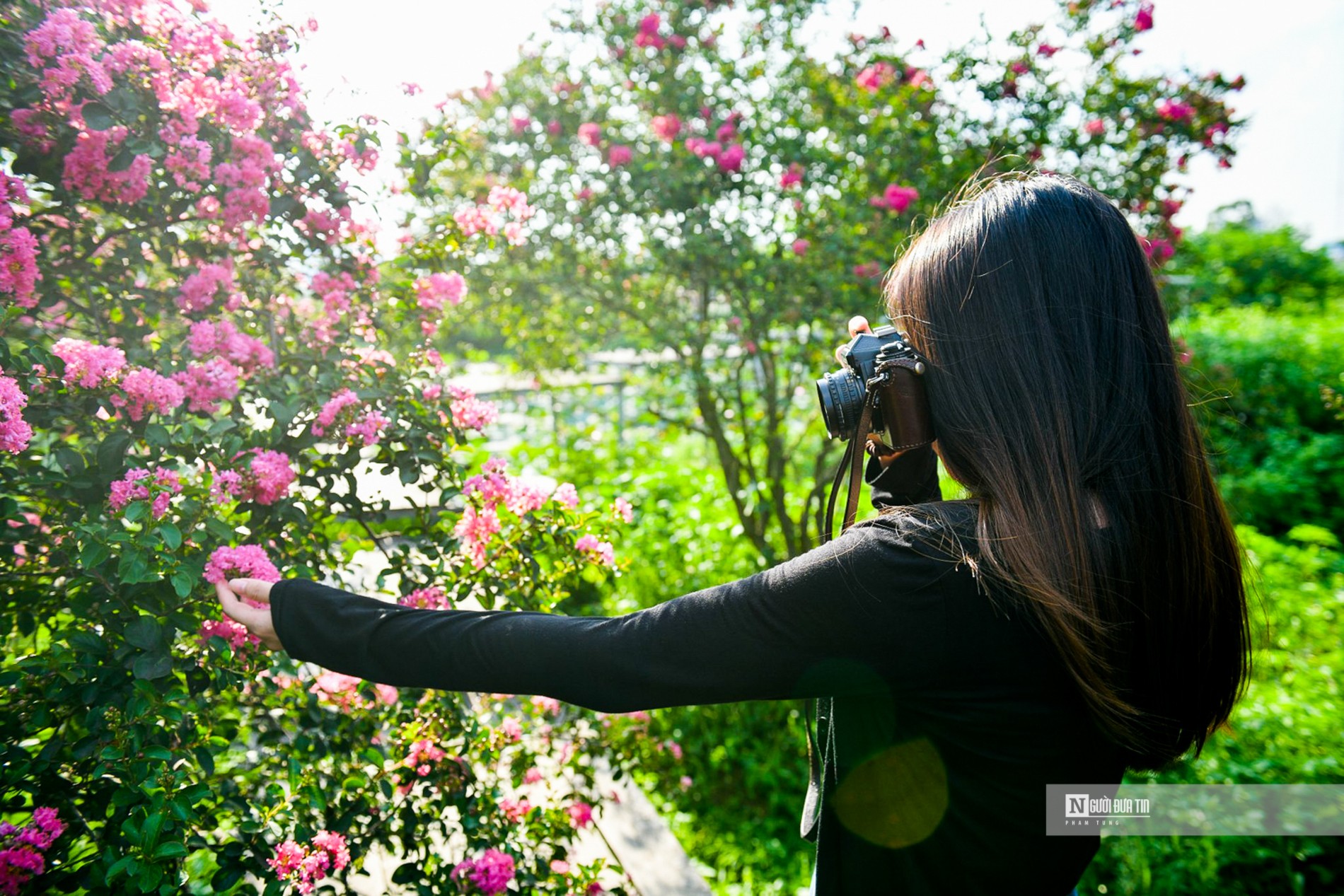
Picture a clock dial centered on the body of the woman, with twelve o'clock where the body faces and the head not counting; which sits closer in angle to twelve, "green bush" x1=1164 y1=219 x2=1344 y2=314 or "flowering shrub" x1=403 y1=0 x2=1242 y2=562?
the flowering shrub

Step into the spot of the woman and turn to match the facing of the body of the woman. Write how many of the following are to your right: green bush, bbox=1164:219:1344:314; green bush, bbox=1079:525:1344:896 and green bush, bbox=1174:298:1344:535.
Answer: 3

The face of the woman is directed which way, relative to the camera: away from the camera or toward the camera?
away from the camera

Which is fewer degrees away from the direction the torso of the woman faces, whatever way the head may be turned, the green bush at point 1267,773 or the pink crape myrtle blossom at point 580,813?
the pink crape myrtle blossom

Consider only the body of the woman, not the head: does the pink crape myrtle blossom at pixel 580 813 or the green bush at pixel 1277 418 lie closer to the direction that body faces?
the pink crape myrtle blossom

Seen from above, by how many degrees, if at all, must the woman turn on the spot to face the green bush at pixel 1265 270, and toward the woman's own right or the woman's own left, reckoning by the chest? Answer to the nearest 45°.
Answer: approximately 90° to the woman's own right

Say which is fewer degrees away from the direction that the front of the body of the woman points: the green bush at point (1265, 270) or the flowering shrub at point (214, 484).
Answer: the flowering shrub

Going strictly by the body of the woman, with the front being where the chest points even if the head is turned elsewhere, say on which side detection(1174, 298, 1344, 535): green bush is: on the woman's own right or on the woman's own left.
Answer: on the woman's own right

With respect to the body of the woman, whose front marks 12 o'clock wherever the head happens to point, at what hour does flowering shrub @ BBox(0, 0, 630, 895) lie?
The flowering shrub is roughly at 11 o'clock from the woman.

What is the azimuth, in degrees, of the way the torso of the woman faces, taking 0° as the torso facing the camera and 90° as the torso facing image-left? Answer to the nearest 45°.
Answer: approximately 135°
